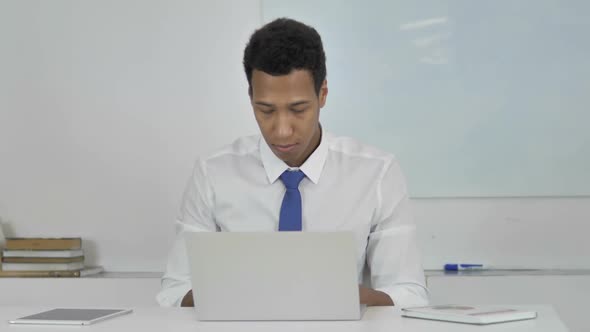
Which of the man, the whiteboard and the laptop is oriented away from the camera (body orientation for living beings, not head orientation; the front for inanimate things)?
the laptop

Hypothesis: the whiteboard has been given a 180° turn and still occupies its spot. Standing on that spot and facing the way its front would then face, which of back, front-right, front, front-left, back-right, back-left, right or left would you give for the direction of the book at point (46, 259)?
left

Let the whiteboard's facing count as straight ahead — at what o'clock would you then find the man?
The man is roughly at 1 o'clock from the whiteboard.

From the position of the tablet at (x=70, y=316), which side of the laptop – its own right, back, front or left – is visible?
left

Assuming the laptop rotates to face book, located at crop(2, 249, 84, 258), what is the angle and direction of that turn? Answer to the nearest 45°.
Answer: approximately 45° to its left

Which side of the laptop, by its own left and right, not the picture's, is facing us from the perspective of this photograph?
back

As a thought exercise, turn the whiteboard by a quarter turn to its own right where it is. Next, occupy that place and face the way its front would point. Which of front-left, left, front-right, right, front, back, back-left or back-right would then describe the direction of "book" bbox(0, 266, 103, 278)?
front

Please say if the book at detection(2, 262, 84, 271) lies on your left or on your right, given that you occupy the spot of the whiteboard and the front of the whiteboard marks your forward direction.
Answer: on your right

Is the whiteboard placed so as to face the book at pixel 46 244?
no

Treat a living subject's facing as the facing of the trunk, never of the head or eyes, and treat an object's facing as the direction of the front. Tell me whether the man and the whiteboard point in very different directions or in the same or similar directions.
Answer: same or similar directions

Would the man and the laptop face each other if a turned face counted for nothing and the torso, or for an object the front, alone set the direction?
yes

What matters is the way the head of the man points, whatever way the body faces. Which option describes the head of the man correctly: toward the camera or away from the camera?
toward the camera

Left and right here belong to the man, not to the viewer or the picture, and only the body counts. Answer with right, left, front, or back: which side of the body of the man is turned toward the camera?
front

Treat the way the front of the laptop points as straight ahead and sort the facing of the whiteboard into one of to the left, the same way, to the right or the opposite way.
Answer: the opposite way

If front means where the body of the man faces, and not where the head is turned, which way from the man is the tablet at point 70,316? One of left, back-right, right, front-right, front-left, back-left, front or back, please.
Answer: front-right

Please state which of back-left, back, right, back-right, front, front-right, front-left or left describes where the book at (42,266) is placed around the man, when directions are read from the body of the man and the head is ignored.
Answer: back-right

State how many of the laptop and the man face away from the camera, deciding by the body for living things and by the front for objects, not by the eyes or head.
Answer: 1

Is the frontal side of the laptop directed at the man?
yes
